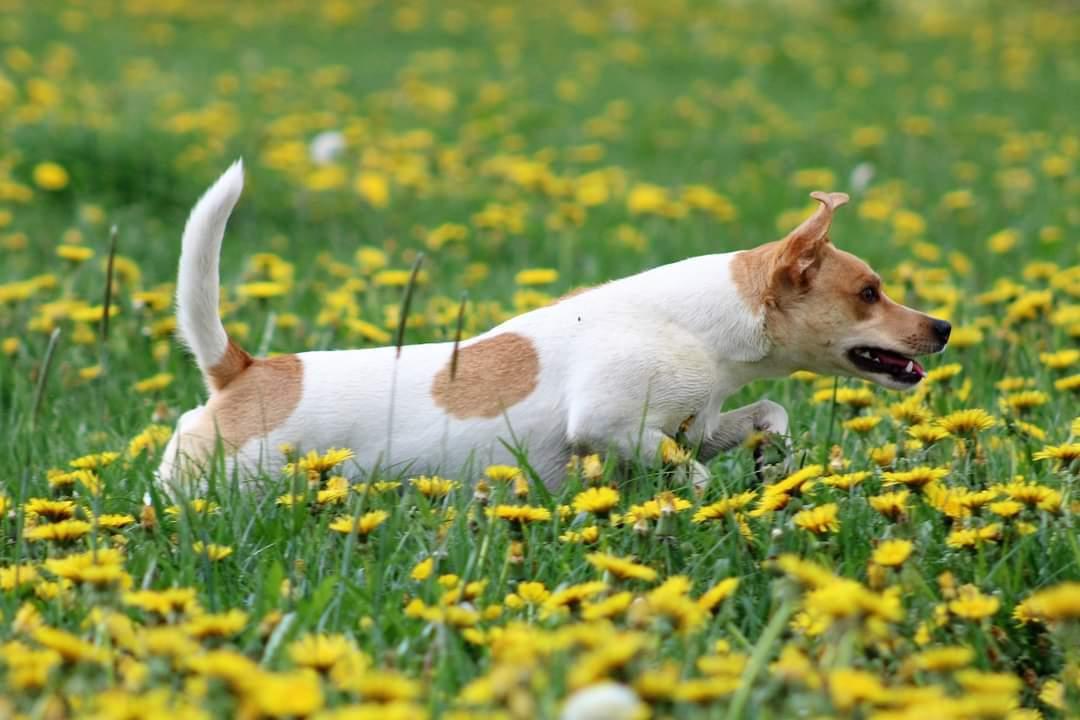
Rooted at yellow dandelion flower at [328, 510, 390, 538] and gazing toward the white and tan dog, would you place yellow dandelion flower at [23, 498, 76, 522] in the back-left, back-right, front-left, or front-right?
back-left

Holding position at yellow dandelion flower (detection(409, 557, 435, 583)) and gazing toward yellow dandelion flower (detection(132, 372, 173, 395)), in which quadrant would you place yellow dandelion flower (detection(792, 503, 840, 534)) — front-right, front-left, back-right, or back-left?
back-right

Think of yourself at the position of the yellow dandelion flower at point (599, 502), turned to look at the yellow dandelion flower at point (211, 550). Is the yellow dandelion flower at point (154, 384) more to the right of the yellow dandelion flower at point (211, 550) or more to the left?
right

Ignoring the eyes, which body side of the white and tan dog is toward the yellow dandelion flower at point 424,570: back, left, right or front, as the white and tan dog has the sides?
right

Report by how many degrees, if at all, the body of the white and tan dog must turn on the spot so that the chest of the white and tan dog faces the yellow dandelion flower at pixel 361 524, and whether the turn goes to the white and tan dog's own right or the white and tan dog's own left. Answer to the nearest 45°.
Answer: approximately 135° to the white and tan dog's own right

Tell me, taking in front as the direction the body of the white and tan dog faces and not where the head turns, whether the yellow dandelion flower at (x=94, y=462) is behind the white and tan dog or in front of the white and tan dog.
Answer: behind

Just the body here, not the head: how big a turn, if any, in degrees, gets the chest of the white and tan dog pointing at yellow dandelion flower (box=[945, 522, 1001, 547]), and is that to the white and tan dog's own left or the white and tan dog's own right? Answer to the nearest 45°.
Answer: approximately 45° to the white and tan dog's own right

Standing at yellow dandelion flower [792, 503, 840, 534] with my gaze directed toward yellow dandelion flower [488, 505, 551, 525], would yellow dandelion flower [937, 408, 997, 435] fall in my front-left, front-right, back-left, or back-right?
back-right

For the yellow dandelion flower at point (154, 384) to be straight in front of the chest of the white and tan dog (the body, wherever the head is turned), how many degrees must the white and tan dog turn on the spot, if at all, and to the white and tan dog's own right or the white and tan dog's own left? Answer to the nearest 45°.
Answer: approximately 135° to the white and tan dog's own left

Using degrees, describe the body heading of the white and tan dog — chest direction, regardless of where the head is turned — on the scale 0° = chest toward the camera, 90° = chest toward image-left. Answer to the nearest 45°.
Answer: approximately 270°

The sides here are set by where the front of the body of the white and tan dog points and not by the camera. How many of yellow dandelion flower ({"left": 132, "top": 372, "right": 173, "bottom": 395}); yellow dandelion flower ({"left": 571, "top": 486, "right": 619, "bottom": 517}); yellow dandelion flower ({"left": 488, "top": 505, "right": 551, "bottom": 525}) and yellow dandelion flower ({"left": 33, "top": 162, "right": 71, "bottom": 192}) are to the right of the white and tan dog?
2
